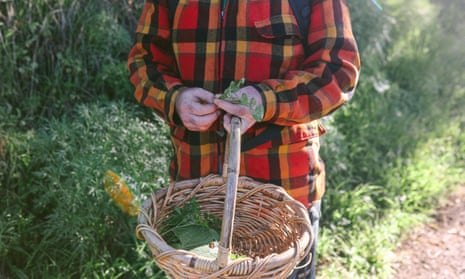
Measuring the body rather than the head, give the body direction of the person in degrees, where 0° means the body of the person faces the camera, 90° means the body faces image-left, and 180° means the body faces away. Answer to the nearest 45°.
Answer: approximately 0°
